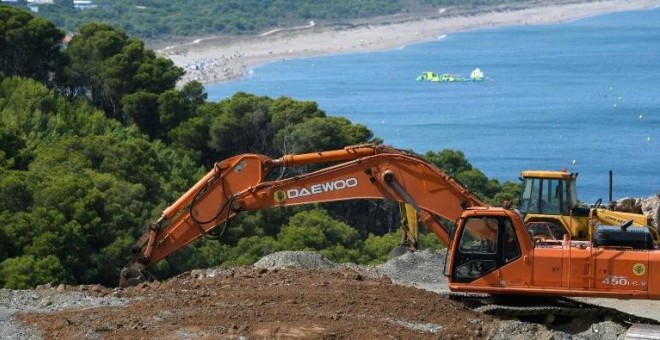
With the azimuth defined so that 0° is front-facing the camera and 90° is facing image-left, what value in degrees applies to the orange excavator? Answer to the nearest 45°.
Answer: approximately 90°

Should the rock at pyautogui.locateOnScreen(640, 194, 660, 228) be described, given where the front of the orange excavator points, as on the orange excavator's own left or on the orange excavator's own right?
on the orange excavator's own right

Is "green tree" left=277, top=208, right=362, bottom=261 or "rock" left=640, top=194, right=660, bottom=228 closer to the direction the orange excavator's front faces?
the green tree

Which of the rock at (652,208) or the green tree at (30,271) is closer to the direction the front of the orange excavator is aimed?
the green tree

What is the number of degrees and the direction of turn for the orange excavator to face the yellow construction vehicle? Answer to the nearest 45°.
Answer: approximately 135° to its right
